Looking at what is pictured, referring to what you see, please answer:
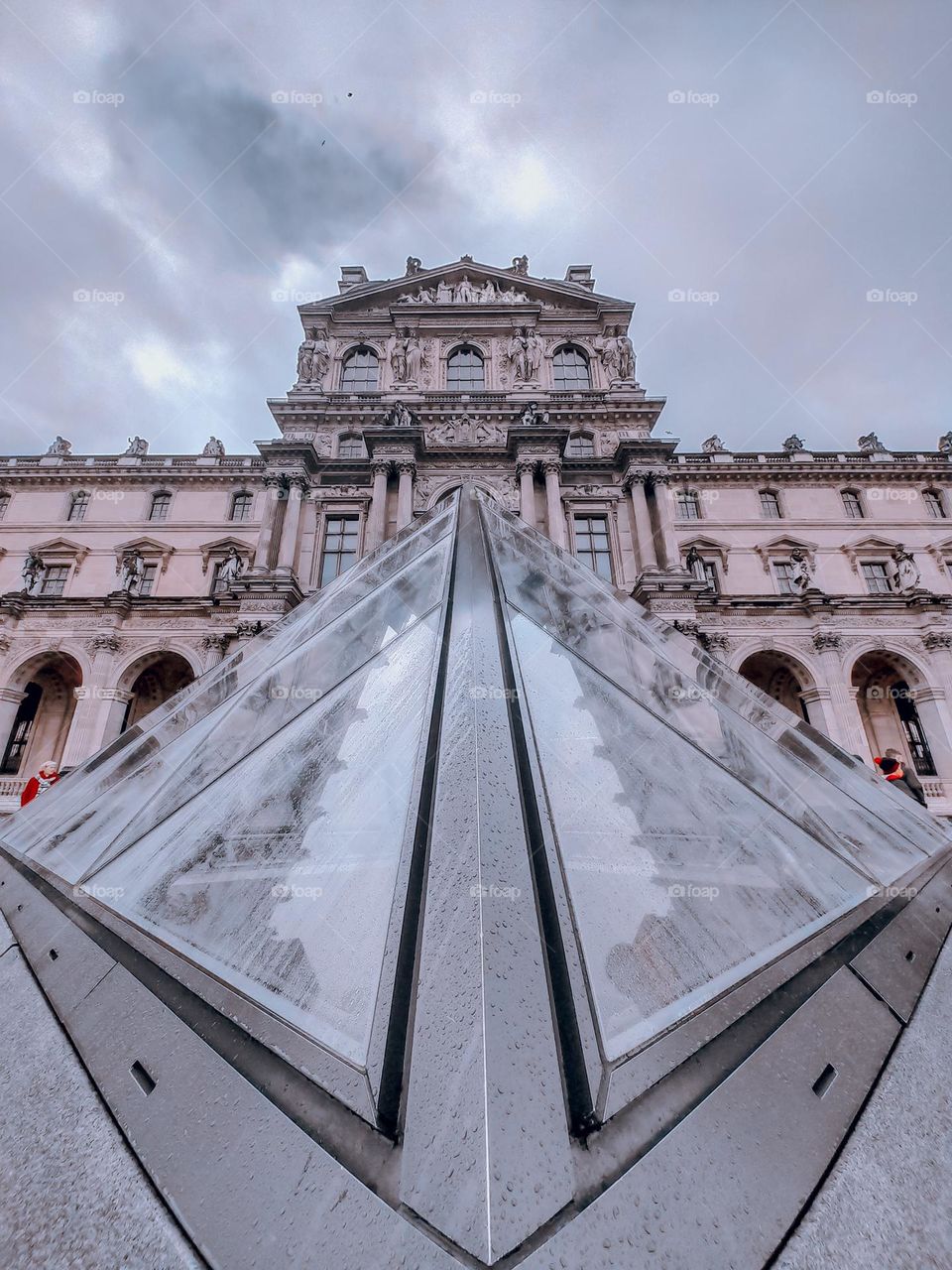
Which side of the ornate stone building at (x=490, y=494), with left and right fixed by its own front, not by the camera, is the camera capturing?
front

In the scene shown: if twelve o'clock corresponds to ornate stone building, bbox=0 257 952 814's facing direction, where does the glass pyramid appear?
The glass pyramid is roughly at 12 o'clock from the ornate stone building.
